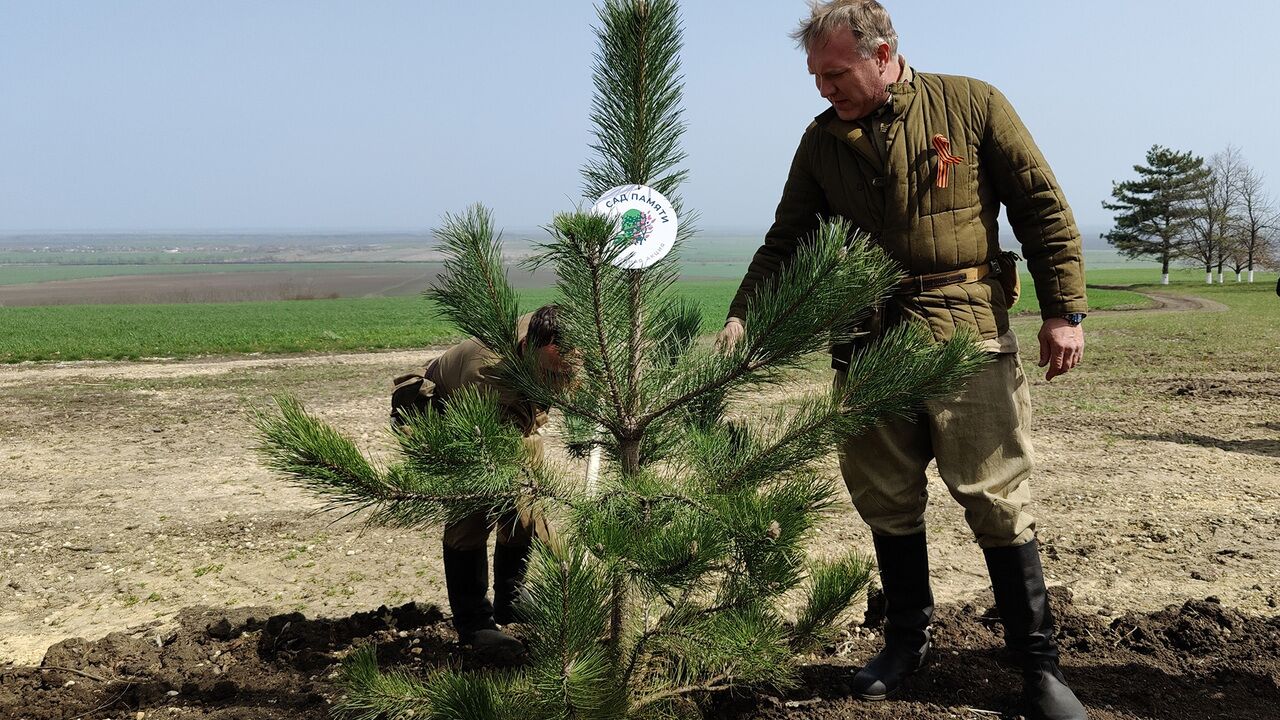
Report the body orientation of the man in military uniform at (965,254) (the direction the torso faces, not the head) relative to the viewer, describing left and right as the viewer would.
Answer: facing the viewer and to the left of the viewer

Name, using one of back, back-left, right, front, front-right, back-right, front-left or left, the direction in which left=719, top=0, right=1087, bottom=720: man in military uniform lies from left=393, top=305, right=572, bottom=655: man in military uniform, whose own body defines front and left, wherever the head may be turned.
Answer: front-right

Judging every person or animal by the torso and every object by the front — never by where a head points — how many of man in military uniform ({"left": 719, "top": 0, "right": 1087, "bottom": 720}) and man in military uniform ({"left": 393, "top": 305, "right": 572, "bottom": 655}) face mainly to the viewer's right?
1

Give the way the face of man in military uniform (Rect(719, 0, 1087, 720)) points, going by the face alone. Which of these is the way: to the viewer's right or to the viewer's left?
to the viewer's left

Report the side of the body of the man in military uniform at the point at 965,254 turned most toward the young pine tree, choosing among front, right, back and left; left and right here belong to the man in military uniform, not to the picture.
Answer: front

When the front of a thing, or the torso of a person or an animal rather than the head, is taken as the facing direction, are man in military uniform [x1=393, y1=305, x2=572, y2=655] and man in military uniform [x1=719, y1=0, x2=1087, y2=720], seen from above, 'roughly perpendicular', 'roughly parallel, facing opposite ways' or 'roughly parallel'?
roughly perpendicular

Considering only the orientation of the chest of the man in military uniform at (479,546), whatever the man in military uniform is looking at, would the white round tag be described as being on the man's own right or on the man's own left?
on the man's own right

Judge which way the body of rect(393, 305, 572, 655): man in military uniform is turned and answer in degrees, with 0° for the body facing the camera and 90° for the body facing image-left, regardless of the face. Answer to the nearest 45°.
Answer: approximately 270°

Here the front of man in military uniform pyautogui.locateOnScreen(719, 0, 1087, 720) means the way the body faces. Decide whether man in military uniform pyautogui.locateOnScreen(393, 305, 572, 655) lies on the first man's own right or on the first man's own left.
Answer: on the first man's own right

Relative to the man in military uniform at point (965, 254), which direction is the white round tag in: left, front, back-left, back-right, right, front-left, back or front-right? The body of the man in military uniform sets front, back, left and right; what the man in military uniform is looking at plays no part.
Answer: front
